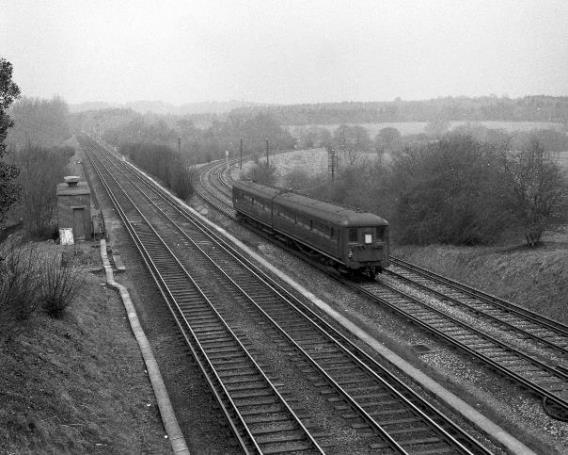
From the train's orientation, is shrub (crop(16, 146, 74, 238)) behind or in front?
behind

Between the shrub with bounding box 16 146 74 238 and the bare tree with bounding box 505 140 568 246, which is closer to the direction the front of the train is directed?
the bare tree

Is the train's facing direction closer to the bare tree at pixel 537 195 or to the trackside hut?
the bare tree

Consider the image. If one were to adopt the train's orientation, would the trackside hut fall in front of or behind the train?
behind

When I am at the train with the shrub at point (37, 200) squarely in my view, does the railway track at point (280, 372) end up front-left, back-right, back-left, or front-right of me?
back-left

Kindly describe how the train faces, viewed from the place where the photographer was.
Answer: facing the viewer and to the right of the viewer
